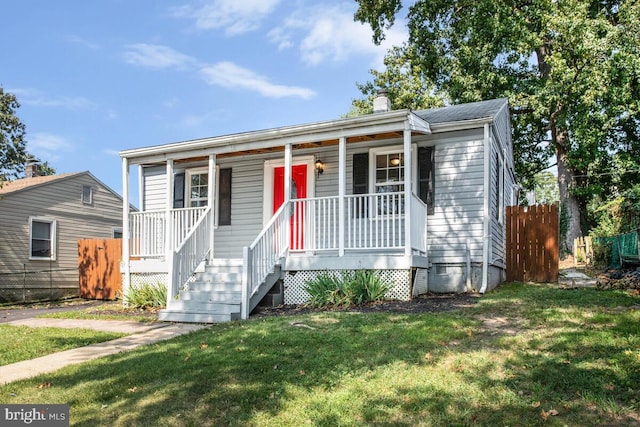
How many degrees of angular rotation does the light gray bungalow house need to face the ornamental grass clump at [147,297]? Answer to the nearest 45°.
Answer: approximately 45° to its right

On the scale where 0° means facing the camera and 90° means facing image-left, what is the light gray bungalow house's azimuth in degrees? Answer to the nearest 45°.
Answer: approximately 45°

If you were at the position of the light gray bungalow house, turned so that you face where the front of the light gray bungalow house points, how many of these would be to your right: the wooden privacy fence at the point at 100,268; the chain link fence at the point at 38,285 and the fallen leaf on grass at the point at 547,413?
2

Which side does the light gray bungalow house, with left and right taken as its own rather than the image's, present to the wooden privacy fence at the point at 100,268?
right

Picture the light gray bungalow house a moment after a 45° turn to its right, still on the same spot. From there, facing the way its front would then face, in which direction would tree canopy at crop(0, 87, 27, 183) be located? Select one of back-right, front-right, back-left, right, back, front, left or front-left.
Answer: front-right

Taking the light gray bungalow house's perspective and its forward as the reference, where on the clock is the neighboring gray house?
The neighboring gray house is roughly at 3 o'clock from the light gray bungalow house.

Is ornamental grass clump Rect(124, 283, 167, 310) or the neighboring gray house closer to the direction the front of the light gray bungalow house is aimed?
the ornamental grass clump

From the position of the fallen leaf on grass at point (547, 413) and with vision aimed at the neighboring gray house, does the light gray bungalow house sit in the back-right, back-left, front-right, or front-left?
front-right

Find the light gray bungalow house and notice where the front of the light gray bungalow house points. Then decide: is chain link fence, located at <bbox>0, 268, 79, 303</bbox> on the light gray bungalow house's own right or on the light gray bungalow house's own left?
on the light gray bungalow house's own right

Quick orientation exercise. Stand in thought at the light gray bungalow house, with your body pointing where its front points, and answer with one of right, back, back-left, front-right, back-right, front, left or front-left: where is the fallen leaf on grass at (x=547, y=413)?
front-left
